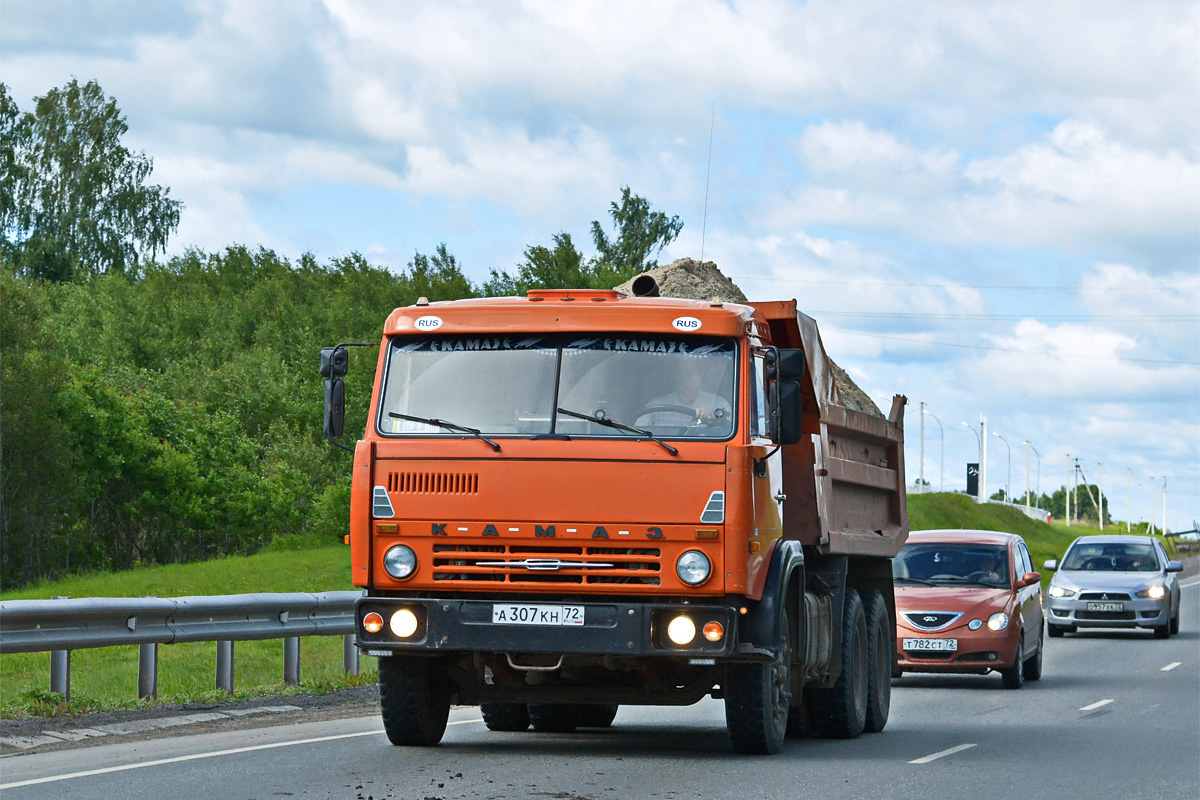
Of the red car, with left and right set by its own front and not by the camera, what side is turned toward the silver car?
back

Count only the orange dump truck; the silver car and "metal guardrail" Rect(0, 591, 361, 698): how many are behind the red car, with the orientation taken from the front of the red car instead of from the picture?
1

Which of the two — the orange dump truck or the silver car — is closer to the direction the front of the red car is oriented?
the orange dump truck

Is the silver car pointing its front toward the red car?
yes

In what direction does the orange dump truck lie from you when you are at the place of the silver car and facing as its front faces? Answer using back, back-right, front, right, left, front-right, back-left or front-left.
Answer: front

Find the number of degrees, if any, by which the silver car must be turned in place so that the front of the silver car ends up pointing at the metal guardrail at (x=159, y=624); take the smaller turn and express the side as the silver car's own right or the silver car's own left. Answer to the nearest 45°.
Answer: approximately 45° to the silver car's own right

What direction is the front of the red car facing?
toward the camera

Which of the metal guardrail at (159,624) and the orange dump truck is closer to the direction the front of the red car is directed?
the orange dump truck

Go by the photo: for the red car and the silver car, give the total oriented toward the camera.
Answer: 2
